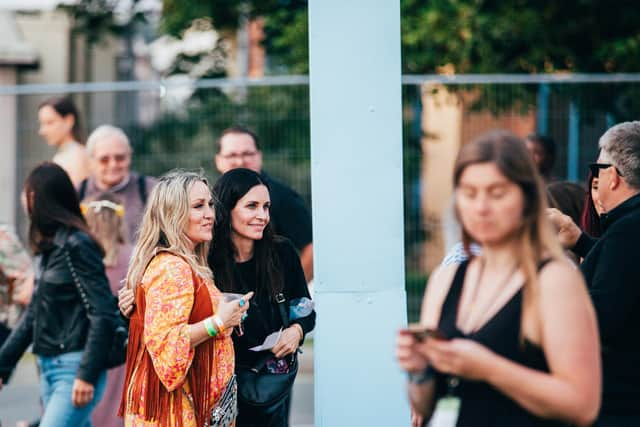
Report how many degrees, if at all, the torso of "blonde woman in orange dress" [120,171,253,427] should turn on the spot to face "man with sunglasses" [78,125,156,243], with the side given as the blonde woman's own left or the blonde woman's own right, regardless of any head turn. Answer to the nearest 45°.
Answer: approximately 90° to the blonde woman's own left

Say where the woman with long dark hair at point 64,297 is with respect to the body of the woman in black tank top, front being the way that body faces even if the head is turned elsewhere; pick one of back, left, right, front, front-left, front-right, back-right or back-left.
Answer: right

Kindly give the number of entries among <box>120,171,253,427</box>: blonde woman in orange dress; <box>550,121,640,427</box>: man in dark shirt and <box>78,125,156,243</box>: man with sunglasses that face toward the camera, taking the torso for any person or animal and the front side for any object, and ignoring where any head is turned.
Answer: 1

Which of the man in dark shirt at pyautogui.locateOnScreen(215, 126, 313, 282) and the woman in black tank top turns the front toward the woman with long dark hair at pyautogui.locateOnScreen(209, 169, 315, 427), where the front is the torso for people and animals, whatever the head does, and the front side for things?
the man in dark shirt

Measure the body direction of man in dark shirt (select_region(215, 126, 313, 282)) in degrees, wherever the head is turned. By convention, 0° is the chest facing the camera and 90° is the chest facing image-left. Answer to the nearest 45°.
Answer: approximately 0°

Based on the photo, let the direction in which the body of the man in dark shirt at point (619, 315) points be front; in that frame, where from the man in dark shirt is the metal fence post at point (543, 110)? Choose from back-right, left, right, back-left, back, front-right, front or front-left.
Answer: right

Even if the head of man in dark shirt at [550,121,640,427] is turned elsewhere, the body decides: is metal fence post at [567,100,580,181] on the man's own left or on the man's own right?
on the man's own right

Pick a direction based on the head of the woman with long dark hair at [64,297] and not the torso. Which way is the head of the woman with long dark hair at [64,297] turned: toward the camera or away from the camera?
away from the camera

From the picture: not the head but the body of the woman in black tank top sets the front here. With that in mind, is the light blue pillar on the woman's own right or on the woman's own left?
on the woman's own right

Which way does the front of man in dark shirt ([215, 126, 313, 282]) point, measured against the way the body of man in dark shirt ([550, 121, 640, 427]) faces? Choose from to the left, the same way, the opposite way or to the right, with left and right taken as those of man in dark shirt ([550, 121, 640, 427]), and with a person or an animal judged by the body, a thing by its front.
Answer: to the left
